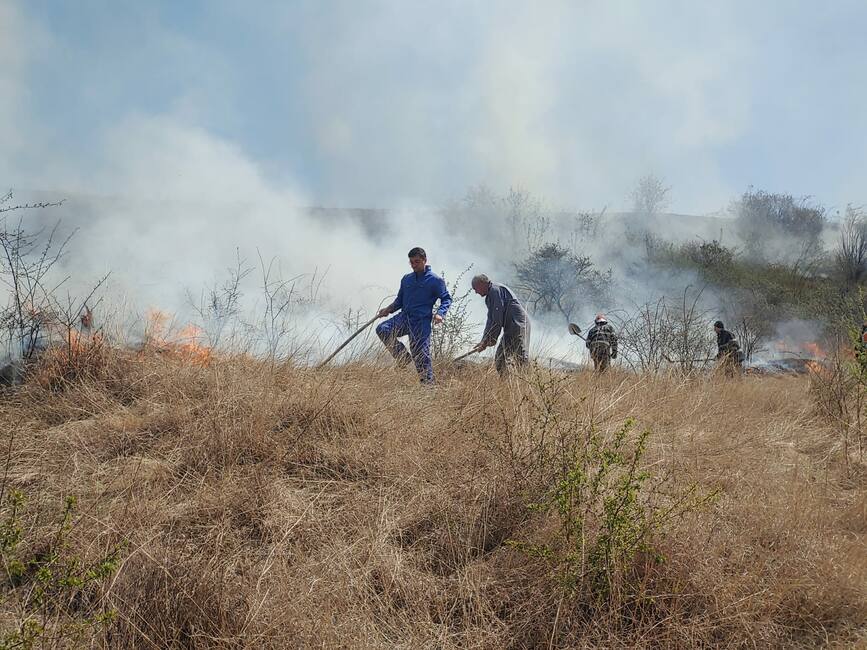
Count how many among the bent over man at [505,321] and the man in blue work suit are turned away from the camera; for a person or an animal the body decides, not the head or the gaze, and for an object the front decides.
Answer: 0

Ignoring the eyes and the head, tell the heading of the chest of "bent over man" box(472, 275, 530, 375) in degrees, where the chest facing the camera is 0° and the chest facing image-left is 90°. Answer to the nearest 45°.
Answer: approximately 90°

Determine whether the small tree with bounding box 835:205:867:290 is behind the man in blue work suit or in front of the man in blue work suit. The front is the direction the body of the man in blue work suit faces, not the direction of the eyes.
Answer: behind

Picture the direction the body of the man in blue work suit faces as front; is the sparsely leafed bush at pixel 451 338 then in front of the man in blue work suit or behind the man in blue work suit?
behind

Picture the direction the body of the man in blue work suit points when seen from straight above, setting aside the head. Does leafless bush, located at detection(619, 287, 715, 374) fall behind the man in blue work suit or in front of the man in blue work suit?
behind

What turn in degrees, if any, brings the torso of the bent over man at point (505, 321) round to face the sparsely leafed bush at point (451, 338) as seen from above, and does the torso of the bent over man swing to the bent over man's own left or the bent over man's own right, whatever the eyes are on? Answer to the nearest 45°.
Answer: approximately 45° to the bent over man's own right

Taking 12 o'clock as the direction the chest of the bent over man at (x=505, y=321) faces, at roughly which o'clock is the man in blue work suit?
The man in blue work suit is roughly at 11 o'clock from the bent over man.

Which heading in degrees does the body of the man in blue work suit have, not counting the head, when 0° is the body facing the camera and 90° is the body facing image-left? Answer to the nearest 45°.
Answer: approximately 45°

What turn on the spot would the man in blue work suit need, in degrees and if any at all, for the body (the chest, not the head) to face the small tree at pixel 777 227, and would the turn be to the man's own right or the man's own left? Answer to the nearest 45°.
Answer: approximately 180°
